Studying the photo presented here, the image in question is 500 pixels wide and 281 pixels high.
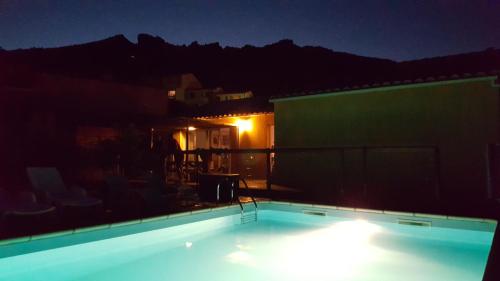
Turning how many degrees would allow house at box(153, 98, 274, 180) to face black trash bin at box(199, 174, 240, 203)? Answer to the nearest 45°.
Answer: approximately 45° to its left

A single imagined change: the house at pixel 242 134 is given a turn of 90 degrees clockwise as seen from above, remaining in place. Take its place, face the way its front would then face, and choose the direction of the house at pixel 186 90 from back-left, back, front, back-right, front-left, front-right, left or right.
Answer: front-right

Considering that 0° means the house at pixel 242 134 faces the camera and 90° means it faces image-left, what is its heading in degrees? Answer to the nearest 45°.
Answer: approximately 45°
